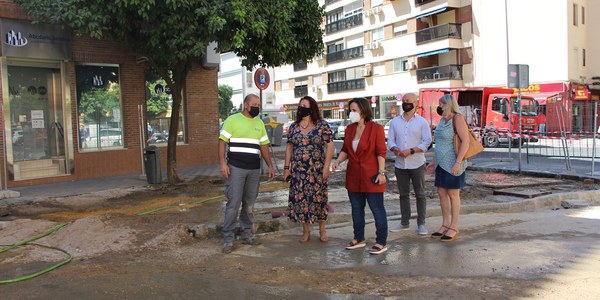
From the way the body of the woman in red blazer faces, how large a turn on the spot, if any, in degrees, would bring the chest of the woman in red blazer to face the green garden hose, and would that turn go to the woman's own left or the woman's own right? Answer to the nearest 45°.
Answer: approximately 45° to the woman's own right

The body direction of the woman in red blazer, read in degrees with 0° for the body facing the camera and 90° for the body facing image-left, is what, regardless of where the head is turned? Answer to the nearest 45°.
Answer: approximately 45°

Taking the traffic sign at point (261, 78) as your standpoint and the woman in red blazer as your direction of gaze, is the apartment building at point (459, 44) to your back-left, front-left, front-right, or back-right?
back-left

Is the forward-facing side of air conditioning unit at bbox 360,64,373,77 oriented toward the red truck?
no

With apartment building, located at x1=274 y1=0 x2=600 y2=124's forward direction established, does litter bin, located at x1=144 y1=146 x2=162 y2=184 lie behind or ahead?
ahead

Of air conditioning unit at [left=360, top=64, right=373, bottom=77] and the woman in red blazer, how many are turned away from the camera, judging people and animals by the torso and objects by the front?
0

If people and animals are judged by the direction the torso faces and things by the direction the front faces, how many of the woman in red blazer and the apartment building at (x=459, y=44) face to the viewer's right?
0

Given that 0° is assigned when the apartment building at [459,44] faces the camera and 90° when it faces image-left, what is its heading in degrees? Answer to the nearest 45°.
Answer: approximately 45°

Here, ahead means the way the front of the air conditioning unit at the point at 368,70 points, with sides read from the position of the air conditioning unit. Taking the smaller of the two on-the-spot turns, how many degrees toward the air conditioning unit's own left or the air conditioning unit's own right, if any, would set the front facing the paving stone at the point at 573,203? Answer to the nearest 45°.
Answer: approximately 45° to the air conditioning unit's own left

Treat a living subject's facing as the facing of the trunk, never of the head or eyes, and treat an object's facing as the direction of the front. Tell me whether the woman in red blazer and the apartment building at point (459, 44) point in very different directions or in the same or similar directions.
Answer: same or similar directions

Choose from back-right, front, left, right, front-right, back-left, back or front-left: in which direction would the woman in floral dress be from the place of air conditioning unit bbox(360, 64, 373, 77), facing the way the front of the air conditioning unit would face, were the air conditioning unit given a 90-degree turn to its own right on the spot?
back-left

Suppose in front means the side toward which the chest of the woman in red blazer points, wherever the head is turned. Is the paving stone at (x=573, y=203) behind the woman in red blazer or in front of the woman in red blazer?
behind

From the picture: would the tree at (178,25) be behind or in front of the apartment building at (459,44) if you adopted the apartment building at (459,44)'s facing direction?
in front

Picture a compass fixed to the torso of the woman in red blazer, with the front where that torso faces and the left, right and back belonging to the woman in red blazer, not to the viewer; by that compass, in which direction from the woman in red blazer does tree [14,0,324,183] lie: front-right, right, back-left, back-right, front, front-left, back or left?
right

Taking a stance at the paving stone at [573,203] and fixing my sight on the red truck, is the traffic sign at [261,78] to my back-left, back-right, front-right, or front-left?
front-left

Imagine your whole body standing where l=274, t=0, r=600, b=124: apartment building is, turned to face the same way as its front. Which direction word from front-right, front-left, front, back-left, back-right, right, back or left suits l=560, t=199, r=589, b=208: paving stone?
front-left
